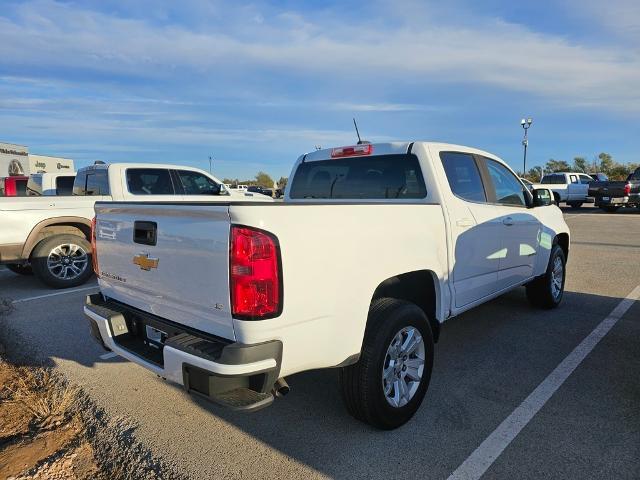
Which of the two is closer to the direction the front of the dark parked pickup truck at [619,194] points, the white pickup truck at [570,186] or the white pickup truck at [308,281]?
the white pickup truck at [570,186]

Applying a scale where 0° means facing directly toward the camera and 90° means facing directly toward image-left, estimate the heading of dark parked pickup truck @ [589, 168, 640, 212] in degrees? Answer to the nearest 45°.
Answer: approximately 225°

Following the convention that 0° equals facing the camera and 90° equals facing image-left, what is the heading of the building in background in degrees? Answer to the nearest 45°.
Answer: approximately 315°

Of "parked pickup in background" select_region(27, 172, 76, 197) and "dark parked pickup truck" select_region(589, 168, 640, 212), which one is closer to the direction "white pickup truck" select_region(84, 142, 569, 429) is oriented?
the dark parked pickup truck

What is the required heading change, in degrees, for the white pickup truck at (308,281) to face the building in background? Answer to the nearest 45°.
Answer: approximately 90° to its left

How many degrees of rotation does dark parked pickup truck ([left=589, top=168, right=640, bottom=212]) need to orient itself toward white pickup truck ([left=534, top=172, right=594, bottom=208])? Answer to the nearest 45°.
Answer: approximately 90° to its left

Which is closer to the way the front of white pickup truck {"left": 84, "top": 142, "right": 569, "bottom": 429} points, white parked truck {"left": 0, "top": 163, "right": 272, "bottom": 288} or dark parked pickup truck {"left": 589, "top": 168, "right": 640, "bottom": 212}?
the dark parked pickup truck

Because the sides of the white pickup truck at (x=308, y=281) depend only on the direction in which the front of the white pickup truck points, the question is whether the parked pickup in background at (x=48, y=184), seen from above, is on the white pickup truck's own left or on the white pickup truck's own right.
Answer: on the white pickup truck's own left

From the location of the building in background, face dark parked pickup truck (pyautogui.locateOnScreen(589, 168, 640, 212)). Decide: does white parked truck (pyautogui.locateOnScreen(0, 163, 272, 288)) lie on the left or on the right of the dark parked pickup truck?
right

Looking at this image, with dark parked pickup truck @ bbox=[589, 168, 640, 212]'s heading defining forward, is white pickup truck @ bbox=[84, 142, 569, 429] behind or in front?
behind
